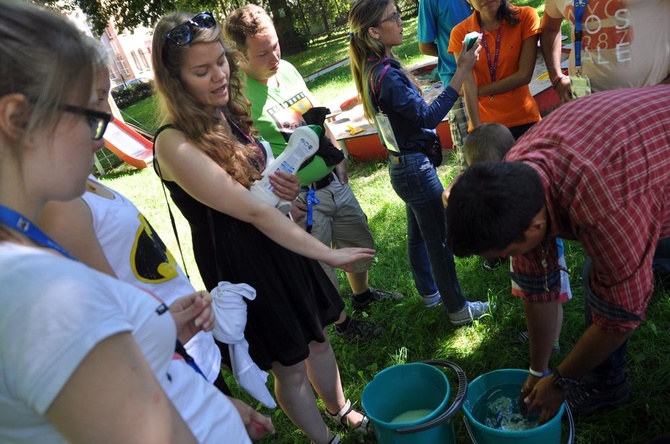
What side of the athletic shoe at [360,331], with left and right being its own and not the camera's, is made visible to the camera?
right

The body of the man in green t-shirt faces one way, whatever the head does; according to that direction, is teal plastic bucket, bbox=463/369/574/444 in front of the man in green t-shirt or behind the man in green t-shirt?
in front

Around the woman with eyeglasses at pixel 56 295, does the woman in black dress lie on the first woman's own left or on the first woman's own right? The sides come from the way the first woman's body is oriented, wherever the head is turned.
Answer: on the first woman's own left

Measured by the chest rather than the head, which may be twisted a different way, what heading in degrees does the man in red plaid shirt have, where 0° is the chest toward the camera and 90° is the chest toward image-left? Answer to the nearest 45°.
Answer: approximately 45°

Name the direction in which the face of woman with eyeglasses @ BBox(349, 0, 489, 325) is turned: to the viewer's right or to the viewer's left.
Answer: to the viewer's right

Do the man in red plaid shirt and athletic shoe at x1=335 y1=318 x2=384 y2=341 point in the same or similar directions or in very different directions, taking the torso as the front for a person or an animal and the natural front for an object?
very different directions

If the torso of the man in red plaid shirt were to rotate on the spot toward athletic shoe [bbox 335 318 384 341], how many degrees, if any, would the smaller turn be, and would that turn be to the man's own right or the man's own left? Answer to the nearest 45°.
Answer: approximately 90° to the man's own right

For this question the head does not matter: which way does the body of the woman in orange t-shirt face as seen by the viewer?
toward the camera

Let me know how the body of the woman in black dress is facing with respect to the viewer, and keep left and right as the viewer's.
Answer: facing the viewer and to the right of the viewer

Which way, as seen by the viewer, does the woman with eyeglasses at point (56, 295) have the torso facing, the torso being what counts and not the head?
to the viewer's right

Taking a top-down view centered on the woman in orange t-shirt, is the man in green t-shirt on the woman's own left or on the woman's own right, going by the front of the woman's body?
on the woman's own right
